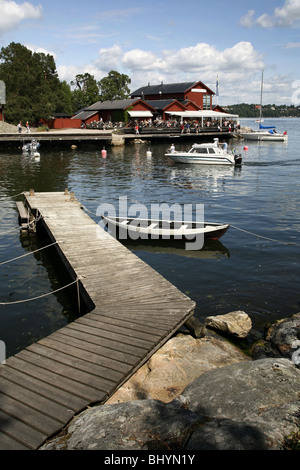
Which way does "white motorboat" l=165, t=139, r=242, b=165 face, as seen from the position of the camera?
facing to the left of the viewer

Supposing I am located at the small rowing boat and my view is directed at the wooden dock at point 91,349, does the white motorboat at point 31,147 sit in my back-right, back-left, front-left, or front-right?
back-right

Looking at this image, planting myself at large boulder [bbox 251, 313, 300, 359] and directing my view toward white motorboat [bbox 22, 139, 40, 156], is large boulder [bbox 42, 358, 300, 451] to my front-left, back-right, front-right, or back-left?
back-left

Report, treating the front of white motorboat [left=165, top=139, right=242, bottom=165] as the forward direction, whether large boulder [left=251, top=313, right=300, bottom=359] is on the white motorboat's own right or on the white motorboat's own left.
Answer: on the white motorboat's own left

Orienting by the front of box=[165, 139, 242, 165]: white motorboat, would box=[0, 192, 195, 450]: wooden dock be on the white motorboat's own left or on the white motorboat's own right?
on the white motorboat's own left

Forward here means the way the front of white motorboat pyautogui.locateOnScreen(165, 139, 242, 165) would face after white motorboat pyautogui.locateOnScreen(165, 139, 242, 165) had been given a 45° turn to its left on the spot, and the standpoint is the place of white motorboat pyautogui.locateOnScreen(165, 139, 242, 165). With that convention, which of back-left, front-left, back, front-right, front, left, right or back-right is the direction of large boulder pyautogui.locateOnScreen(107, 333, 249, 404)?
front-left

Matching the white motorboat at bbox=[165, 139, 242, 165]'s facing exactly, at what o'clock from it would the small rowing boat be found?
The small rowing boat is roughly at 9 o'clock from the white motorboat.

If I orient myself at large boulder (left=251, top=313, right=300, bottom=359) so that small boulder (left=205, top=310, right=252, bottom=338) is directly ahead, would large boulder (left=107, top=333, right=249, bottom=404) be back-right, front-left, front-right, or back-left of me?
front-left

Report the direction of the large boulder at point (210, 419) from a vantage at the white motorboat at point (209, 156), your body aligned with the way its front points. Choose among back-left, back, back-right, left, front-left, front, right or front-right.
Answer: left

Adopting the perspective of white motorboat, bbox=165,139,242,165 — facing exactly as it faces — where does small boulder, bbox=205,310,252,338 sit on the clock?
The small boulder is roughly at 9 o'clock from the white motorboat.

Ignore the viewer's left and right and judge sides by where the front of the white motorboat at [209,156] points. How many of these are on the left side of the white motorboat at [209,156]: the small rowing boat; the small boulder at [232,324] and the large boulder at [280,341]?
3

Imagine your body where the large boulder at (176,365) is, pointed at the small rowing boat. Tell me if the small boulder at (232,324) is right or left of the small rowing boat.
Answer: right
